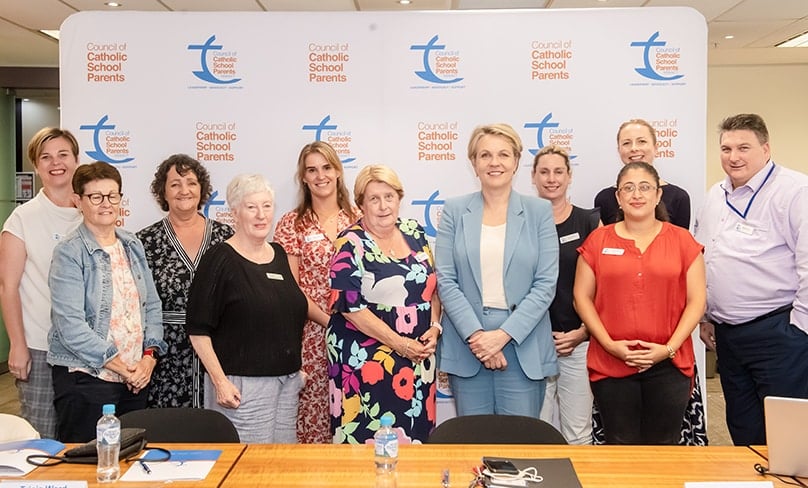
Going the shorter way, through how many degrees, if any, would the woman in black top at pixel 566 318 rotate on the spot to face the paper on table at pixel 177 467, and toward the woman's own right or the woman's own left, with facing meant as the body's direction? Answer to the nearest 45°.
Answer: approximately 45° to the woman's own right

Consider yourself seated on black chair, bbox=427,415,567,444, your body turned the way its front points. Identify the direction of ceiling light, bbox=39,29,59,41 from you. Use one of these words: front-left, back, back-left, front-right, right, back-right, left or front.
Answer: back-right

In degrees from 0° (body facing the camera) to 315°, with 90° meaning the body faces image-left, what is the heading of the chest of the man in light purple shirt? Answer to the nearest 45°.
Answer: approximately 45°

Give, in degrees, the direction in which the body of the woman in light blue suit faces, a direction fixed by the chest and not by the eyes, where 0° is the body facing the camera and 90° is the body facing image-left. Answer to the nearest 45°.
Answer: approximately 0°

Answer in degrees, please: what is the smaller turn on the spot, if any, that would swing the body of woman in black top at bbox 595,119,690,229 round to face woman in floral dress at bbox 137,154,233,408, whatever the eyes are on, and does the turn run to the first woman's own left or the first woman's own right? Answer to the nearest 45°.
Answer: approximately 45° to the first woman's own right

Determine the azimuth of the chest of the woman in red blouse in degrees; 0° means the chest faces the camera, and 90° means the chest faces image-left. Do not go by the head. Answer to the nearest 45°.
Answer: approximately 0°
